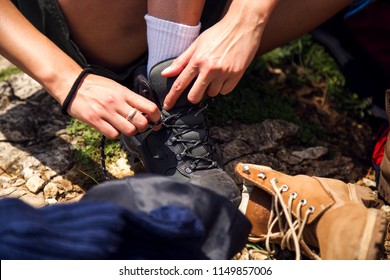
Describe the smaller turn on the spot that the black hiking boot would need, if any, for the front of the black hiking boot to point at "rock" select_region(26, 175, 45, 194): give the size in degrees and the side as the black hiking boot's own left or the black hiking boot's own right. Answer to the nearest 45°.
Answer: approximately 135° to the black hiking boot's own right

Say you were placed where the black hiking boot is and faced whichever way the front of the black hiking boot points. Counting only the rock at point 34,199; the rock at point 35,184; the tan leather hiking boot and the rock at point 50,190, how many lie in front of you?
1

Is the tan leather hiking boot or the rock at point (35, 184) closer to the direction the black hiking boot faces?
the tan leather hiking boot

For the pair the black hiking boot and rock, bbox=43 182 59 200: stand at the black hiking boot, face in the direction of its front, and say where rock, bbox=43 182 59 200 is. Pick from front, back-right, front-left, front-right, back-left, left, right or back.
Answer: back-right

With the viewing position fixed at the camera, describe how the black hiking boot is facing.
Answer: facing the viewer and to the right of the viewer

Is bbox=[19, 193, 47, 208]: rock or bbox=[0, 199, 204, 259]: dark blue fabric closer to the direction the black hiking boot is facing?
the dark blue fabric

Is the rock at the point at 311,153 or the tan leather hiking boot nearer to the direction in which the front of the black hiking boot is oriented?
the tan leather hiking boot

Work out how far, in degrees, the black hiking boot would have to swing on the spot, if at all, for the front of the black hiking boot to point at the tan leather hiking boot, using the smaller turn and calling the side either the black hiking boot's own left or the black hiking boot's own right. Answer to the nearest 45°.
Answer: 0° — it already faces it

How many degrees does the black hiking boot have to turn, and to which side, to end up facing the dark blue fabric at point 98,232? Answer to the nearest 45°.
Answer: approximately 45° to its right

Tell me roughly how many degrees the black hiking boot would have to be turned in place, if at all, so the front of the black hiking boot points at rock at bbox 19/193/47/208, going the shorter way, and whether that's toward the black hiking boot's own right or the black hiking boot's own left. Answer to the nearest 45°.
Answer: approximately 135° to the black hiking boot's own right

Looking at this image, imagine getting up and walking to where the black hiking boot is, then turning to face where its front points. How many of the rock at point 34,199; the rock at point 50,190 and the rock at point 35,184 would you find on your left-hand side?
0
